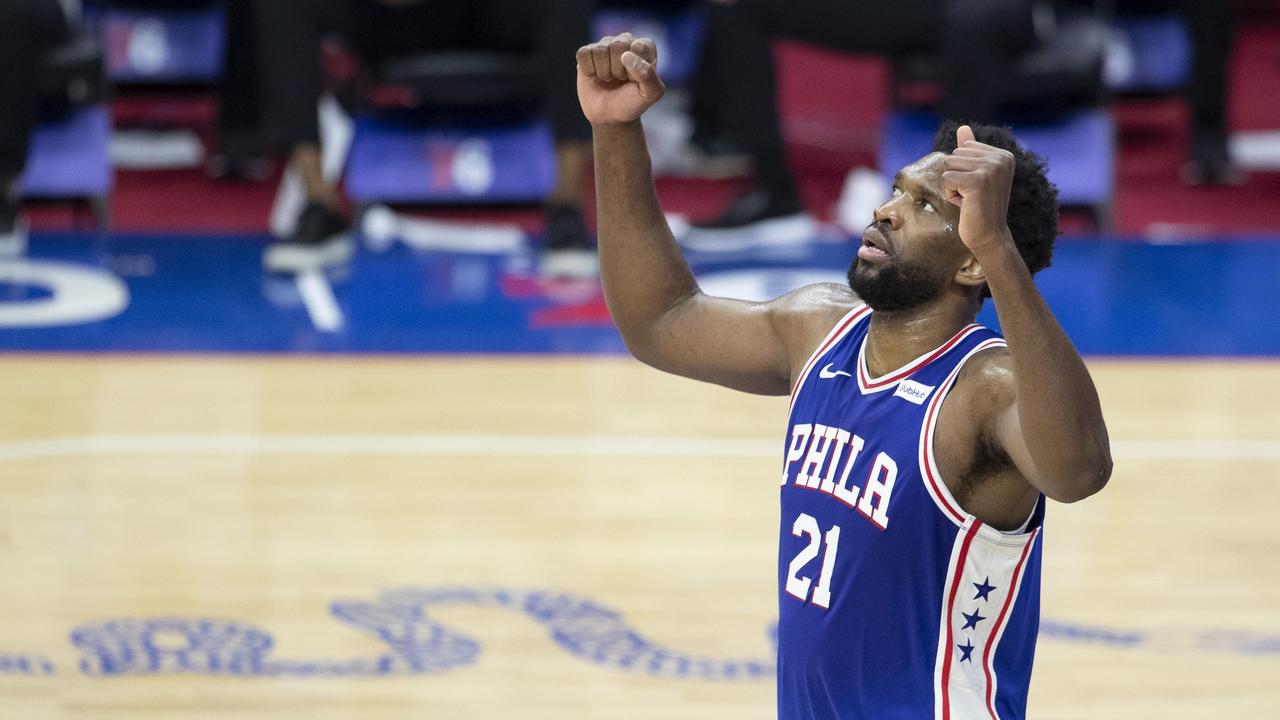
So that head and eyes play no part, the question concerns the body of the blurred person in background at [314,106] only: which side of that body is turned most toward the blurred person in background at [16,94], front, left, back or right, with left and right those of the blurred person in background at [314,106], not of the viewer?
right

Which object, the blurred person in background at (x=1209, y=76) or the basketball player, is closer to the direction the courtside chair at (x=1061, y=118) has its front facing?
the basketball player

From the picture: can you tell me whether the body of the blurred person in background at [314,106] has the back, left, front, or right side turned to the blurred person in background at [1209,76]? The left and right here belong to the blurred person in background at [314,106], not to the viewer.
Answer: left

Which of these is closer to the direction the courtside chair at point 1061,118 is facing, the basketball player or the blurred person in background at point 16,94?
the basketball player

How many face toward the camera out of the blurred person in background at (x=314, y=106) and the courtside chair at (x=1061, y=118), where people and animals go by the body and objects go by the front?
2

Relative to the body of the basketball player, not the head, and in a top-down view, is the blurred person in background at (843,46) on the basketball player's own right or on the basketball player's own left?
on the basketball player's own right

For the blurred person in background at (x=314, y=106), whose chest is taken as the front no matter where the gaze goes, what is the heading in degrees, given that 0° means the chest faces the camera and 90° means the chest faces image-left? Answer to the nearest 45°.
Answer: approximately 0°
